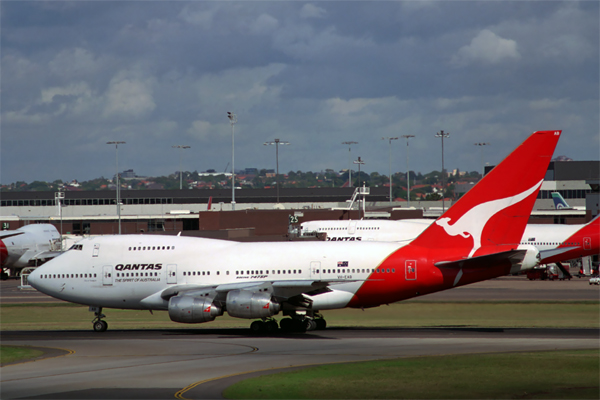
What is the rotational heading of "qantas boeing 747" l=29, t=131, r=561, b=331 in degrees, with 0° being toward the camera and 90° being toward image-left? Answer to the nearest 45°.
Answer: approximately 90°
